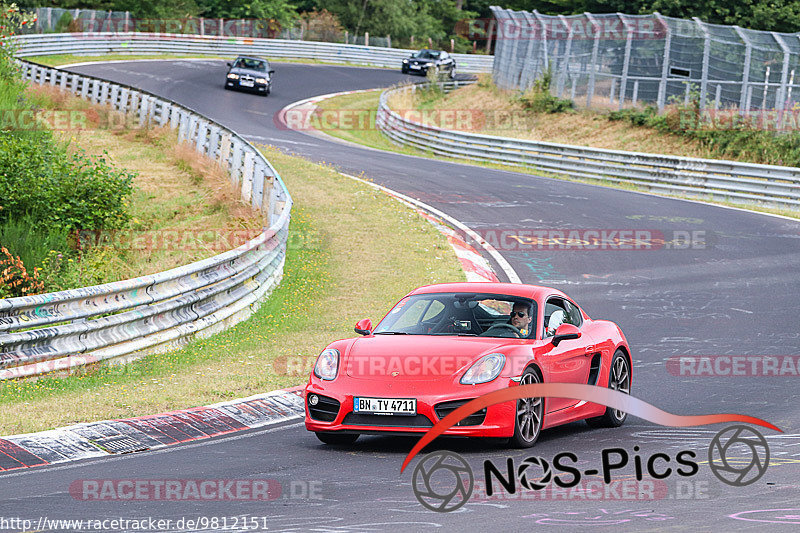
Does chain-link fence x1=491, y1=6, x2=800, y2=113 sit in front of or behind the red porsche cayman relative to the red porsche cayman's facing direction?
behind

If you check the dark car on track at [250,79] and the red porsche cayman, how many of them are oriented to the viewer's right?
0

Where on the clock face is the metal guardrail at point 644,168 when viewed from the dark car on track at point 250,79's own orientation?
The metal guardrail is roughly at 11 o'clock from the dark car on track.

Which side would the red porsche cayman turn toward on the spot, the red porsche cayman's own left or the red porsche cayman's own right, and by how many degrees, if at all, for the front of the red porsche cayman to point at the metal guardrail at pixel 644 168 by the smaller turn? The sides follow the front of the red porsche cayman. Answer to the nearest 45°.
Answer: approximately 135° to the red porsche cayman's own right

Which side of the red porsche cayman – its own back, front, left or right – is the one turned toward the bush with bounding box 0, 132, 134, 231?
right

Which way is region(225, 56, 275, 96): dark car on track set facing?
toward the camera

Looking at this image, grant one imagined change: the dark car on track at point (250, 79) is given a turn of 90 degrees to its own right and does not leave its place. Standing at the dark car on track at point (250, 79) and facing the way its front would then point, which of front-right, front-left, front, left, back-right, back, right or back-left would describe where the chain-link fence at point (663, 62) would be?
back-left

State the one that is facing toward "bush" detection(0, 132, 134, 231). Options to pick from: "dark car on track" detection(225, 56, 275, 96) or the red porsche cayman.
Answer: the dark car on track

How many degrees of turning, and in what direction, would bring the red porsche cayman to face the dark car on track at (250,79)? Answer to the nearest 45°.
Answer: approximately 135° to its right

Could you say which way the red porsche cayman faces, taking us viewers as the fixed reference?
facing the viewer and to the left of the viewer

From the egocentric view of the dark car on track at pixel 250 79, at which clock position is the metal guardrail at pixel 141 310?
The metal guardrail is roughly at 12 o'clock from the dark car on track.

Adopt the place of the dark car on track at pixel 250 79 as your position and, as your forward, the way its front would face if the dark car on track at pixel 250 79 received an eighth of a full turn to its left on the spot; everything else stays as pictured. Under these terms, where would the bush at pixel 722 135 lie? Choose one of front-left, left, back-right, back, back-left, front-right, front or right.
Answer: front

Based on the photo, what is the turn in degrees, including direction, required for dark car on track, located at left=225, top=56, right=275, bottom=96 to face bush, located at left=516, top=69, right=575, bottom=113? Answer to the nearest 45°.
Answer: approximately 45° to its left

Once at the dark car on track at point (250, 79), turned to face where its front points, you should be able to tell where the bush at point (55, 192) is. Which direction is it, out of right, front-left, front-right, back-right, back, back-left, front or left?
front
